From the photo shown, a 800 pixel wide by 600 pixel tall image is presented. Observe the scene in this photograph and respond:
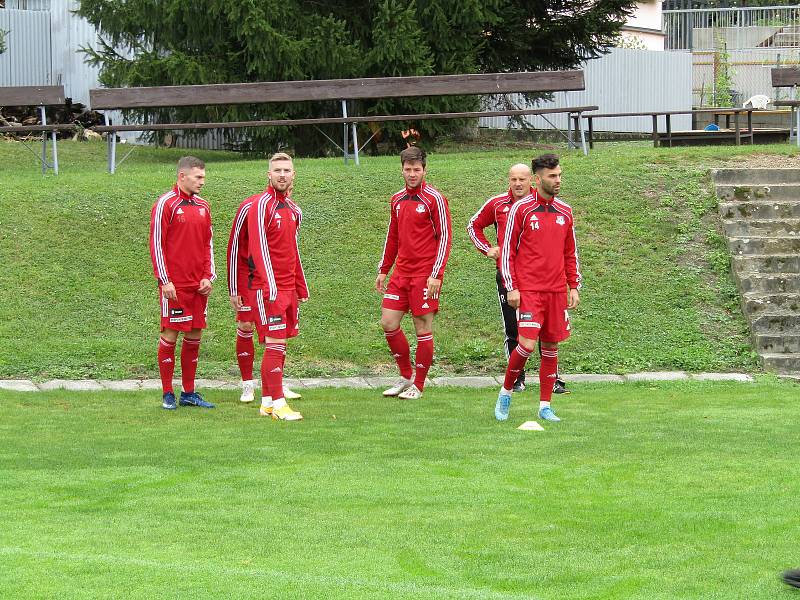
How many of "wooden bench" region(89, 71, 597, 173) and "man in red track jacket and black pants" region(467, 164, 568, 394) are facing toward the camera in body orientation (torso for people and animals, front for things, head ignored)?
2

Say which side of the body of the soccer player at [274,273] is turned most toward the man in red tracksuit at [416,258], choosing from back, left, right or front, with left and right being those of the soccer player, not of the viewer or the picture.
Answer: left

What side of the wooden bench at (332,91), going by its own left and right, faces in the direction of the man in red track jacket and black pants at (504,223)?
front

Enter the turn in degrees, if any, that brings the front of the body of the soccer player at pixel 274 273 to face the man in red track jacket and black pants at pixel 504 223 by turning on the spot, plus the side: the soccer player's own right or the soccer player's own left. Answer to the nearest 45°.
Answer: approximately 90° to the soccer player's own left

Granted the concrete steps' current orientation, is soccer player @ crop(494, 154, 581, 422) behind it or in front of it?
in front

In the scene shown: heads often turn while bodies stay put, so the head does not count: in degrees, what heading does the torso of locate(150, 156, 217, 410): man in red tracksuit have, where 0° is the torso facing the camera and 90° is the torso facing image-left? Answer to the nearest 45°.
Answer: approximately 315°

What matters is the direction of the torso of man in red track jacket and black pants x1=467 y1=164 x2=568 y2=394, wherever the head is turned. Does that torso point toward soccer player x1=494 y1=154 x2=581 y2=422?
yes

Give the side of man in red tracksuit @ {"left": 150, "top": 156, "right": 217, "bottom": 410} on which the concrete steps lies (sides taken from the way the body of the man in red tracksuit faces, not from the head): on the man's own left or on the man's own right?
on the man's own left

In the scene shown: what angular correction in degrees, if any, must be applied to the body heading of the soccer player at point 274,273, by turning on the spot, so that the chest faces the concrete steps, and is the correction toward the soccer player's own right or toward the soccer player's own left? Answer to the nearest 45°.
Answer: approximately 90° to the soccer player's own left

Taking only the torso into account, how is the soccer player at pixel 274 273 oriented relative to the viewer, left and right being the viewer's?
facing the viewer and to the right of the viewer
